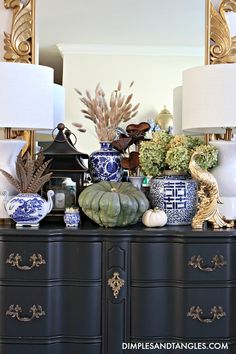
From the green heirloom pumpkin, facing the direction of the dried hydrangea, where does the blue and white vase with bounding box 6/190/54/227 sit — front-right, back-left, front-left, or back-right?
back-left

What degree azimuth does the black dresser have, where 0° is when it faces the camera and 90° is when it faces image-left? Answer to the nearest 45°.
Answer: approximately 0°
